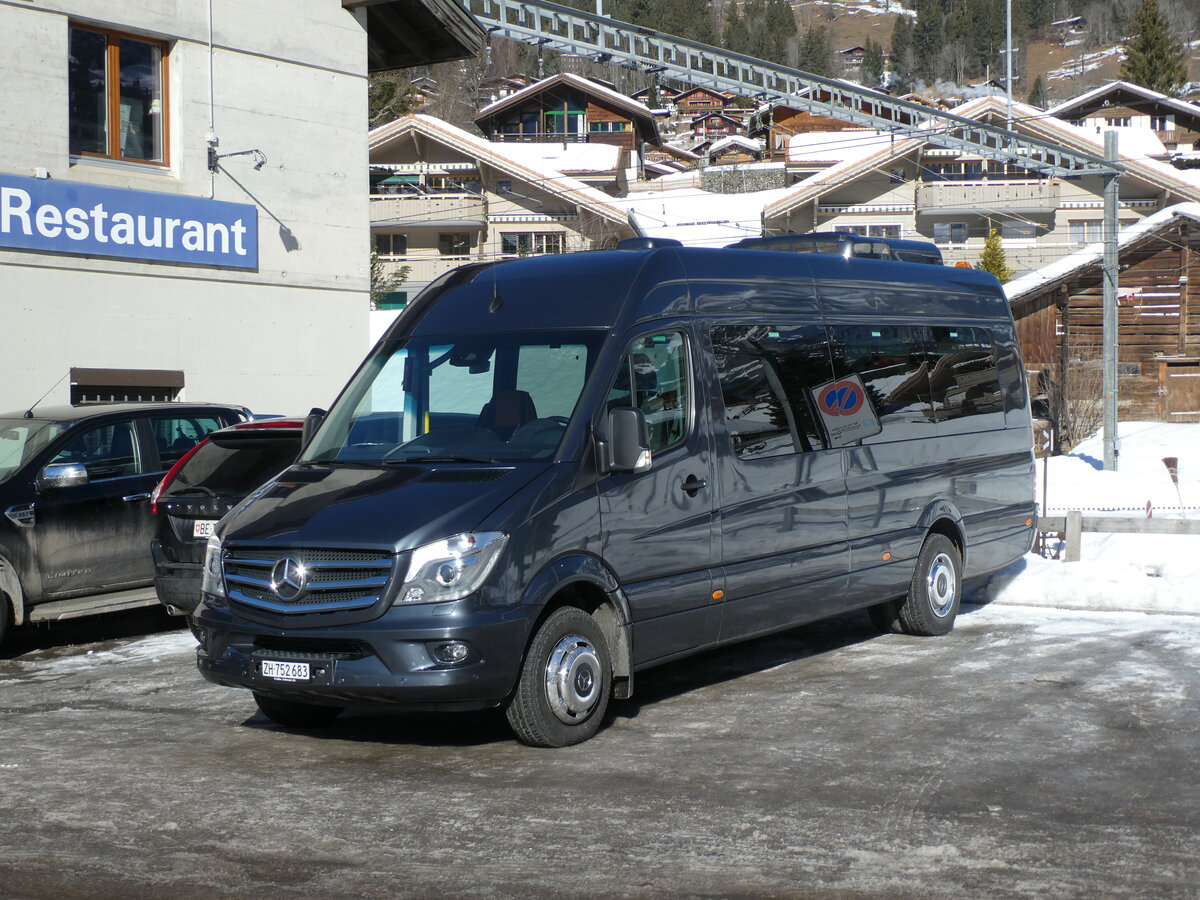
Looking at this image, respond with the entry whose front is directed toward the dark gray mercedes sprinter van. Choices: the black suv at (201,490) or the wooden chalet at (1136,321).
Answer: the wooden chalet

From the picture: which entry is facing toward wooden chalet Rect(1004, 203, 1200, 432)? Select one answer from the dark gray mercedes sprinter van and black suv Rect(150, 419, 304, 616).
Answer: the black suv

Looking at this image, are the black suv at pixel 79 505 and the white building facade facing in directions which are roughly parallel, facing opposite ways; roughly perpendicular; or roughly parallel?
roughly perpendicular

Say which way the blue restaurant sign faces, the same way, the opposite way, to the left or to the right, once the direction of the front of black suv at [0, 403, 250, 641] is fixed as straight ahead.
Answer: to the left

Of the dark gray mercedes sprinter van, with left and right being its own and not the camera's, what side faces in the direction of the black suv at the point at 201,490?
right

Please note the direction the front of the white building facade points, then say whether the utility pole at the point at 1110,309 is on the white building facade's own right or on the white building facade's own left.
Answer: on the white building facade's own left

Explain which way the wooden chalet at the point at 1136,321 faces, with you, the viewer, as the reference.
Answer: facing the viewer

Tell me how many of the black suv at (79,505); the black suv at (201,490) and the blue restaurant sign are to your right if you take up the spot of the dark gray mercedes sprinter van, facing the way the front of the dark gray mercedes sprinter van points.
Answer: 3

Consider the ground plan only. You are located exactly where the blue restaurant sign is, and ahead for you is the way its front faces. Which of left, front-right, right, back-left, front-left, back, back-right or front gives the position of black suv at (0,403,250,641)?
front-right

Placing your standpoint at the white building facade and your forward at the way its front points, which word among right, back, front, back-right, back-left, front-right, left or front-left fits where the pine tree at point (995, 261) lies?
left

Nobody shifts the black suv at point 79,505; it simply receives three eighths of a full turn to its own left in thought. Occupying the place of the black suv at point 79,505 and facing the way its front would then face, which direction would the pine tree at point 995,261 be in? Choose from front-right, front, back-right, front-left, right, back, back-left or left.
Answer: front-left

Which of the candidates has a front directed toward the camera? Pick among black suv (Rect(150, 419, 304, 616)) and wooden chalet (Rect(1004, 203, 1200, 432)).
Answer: the wooden chalet

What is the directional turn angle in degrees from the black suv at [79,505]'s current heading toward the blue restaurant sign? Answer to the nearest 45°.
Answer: approximately 135° to its right

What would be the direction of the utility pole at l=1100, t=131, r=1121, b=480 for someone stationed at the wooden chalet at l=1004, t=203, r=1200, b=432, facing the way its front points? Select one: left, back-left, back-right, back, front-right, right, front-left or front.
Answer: front

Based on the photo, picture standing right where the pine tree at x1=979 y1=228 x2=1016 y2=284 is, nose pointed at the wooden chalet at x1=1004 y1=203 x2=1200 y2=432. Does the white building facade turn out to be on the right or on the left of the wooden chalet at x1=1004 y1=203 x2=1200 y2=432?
right
